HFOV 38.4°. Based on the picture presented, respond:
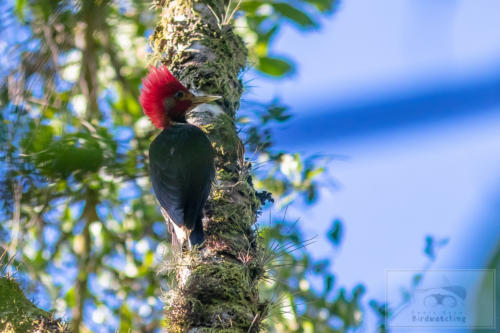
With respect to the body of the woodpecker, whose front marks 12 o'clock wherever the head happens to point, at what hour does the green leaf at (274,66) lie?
The green leaf is roughly at 1 o'clock from the woodpecker.

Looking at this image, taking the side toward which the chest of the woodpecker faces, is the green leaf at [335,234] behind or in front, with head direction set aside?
in front

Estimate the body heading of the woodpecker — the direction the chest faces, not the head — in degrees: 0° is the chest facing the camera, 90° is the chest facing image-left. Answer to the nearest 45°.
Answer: approximately 180°
